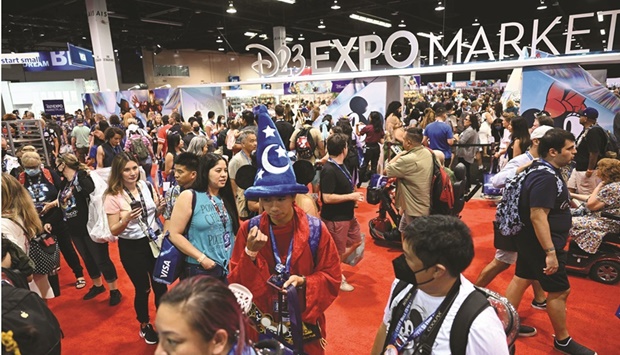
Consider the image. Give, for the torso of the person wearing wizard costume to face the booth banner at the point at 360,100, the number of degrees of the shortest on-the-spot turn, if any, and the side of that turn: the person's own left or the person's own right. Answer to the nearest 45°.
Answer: approximately 180°

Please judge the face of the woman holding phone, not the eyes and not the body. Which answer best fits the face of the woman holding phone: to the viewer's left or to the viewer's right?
to the viewer's right

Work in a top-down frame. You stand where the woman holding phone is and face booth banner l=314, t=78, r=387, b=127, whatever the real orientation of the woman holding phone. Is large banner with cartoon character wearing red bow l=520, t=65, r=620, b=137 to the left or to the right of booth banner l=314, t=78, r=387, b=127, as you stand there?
right

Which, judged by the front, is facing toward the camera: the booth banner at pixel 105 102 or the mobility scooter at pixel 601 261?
the booth banner

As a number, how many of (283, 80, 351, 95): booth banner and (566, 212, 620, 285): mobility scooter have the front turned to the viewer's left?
1

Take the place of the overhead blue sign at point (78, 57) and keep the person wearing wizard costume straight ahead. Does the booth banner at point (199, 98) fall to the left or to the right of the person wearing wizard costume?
left

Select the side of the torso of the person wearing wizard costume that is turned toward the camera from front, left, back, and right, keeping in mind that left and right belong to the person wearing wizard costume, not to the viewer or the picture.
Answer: front

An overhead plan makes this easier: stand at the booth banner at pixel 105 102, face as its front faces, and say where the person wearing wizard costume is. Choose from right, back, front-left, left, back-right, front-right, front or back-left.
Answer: front

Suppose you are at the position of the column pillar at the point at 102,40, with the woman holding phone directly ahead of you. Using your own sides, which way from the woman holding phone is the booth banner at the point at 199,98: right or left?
left

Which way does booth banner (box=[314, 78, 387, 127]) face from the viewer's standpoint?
toward the camera

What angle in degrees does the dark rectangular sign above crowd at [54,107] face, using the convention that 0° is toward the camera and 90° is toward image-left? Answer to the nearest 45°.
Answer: approximately 0°

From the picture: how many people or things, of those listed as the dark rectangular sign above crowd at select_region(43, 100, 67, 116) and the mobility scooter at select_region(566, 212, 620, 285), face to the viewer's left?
1

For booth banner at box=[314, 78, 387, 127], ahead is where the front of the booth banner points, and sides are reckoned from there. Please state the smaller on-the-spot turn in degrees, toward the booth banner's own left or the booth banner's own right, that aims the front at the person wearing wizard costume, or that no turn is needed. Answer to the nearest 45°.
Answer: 0° — it already faces them

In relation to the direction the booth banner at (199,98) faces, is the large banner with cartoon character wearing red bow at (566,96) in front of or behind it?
in front

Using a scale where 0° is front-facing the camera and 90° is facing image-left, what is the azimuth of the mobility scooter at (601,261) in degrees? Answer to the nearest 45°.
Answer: approximately 90°
